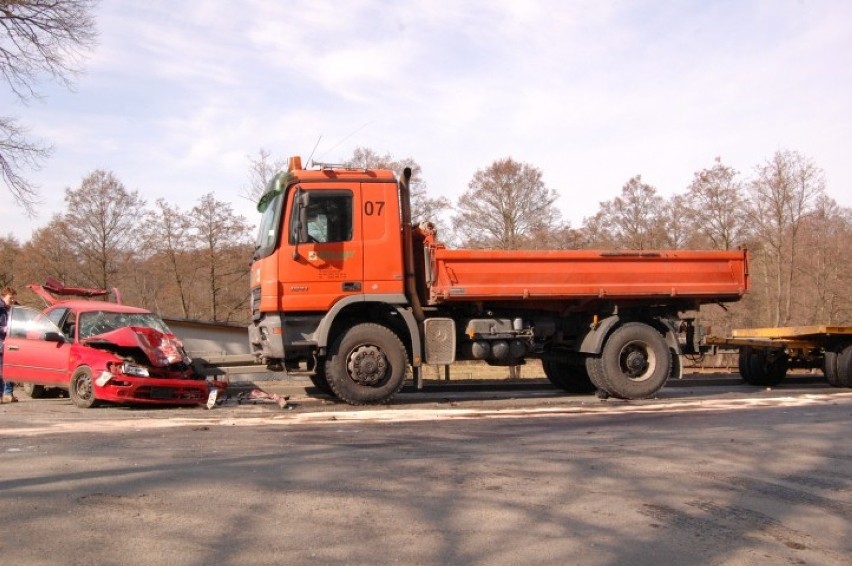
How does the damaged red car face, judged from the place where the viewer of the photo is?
facing the viewer and to the right of the viewer

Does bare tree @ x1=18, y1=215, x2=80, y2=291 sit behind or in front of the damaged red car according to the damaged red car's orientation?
behind

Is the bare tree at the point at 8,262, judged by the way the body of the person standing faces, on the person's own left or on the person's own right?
on the person's own left

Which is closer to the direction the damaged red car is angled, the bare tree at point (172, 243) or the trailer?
the trailer

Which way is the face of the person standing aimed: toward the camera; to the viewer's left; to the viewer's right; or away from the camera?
to the viewer's right

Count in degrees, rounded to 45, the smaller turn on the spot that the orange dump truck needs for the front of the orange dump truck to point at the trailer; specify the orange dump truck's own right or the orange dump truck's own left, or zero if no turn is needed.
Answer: approximately 135° to the orange dump truck's own right

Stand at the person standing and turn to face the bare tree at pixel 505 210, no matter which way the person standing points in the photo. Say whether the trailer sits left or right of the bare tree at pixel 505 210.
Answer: right

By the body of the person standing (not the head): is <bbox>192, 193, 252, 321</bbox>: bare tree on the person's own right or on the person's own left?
on the person's own left

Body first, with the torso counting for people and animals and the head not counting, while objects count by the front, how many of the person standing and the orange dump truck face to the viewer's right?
1

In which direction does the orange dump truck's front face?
to the viewer's left

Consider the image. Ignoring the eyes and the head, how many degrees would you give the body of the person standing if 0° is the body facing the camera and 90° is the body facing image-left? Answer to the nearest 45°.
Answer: approximately 270°

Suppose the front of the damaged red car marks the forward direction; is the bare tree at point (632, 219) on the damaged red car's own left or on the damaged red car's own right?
on the damaged red car's own left

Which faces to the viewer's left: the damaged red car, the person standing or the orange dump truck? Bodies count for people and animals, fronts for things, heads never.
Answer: the orange dump truck

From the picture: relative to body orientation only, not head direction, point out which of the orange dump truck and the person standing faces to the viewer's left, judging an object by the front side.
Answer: the orange dump truck

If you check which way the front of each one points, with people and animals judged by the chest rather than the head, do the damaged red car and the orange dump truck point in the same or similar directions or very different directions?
very different directions
